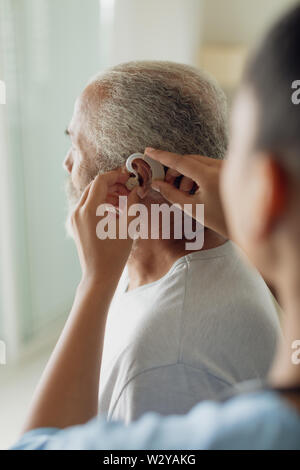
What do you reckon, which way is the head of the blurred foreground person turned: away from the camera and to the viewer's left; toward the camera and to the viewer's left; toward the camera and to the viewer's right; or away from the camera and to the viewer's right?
away from the camera and to the viewer's left

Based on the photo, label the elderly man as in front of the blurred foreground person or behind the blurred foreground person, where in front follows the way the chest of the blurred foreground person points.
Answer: in front

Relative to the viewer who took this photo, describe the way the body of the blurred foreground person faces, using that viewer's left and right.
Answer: facing away from the viewer and to the left of the viewer
